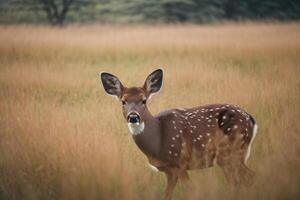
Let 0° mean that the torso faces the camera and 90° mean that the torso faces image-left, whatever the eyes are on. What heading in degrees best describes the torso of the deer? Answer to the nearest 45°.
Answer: approximately 90°
